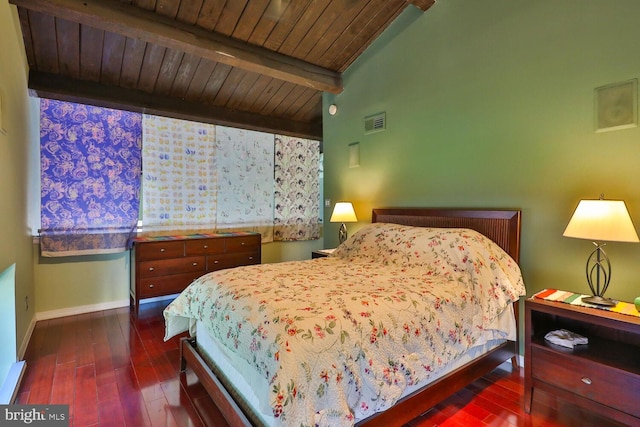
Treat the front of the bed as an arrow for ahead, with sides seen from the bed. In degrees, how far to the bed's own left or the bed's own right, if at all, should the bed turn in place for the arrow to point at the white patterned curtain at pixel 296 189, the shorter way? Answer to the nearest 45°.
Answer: approximately 135° to the bed's own right

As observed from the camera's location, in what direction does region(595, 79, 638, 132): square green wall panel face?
facing the viewer and to the left of the viewer

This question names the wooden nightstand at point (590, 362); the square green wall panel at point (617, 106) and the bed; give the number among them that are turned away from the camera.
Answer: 0

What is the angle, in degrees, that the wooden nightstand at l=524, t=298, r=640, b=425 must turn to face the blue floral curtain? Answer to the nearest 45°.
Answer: approximately 45° to its right

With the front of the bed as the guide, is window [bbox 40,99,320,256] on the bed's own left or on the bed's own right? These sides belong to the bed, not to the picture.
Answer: on the bed's own right

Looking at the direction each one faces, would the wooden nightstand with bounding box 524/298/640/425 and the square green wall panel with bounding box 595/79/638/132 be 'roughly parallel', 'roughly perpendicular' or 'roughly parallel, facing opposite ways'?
roughly parallel

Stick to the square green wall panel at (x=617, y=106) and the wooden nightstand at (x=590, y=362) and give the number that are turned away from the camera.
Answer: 0

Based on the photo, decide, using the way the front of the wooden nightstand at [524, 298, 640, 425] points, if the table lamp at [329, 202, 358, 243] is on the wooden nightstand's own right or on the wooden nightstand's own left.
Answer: on the wooden nightstand's own right

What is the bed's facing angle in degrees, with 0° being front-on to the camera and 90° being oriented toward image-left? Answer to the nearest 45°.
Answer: approximately 45°

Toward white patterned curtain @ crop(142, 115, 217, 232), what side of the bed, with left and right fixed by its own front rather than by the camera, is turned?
right
